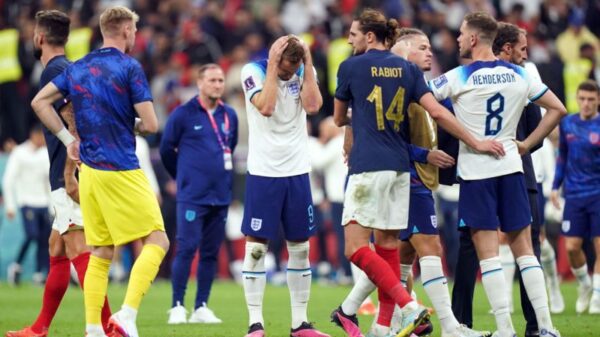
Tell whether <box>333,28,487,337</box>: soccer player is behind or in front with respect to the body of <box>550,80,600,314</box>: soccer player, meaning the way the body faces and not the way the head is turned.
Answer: in front

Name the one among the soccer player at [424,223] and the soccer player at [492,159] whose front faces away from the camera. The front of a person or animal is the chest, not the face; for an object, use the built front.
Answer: the soccer player at [492,159]

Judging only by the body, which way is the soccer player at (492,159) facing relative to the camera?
away from the camera

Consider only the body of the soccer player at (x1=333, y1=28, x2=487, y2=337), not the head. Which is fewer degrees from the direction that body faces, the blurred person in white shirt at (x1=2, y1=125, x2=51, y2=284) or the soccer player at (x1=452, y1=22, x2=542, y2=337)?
the soccer player
